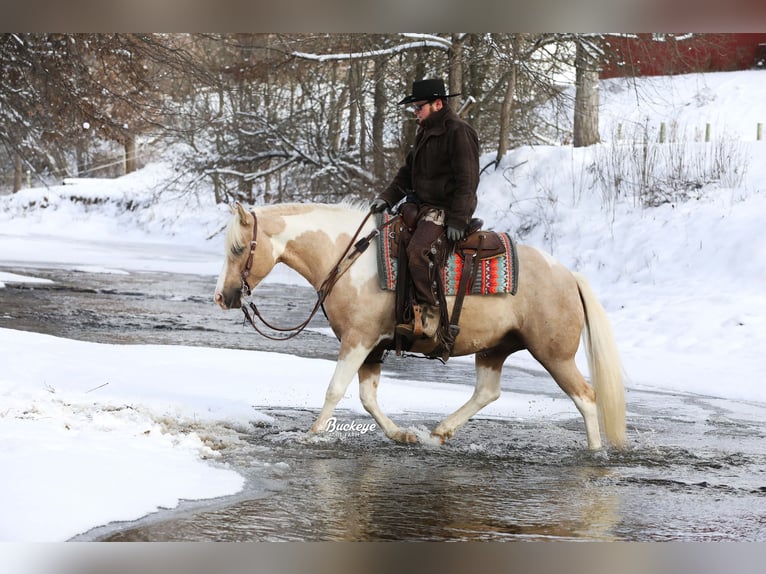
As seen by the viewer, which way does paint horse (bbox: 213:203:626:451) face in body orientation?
to the viewer's left

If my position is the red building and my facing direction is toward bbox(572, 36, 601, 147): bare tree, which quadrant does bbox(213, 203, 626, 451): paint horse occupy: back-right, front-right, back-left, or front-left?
front-left

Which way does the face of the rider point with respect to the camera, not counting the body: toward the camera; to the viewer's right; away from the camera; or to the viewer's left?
to the viewer's left

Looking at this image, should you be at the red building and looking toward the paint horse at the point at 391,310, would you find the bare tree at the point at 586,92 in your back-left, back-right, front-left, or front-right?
front-right

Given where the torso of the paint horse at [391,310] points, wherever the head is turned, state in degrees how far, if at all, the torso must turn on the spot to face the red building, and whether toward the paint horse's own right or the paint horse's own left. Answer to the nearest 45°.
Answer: approximately 135° to the paint horse's own right

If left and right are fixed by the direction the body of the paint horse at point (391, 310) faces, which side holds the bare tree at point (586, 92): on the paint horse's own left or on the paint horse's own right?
on the paint horse's own right
